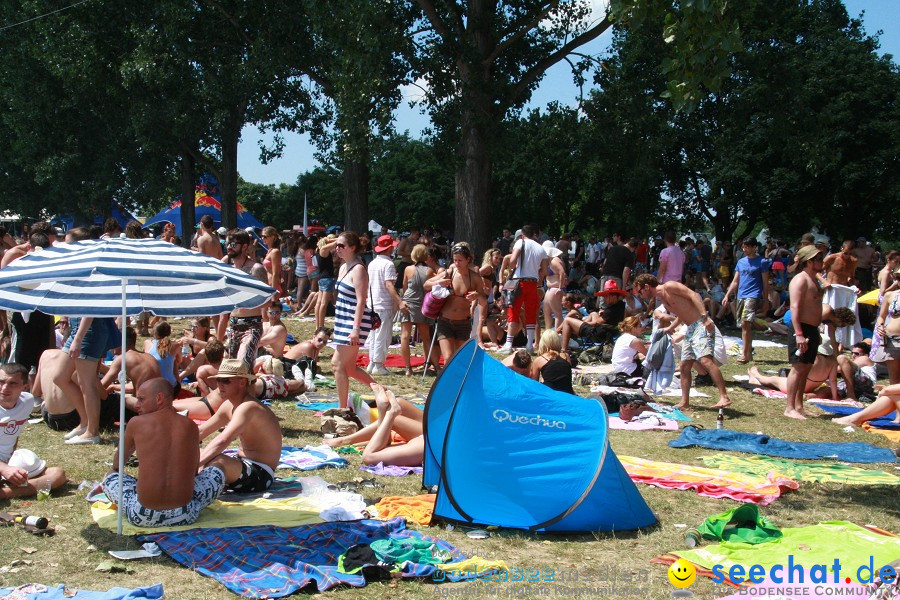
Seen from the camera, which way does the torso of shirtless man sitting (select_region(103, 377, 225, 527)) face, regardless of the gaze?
away from the camera

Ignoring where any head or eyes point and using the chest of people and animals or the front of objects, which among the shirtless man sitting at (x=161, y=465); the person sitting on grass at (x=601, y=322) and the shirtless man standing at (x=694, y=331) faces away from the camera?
the shirtless man sitting

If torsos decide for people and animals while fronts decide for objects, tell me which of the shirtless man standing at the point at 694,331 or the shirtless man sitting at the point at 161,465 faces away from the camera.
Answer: the shirtless man sitting

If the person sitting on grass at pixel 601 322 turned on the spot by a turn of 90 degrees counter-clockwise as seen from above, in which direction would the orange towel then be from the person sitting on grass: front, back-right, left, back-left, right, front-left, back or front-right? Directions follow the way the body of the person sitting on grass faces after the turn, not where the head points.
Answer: front

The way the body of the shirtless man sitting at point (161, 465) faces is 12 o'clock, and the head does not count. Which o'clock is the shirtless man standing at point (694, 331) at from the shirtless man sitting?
The shirtless man standing is roughly at 2 o'clock from the shirtless man sitting.

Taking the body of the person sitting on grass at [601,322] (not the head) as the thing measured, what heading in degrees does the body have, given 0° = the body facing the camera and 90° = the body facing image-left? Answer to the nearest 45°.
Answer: approximately 90°

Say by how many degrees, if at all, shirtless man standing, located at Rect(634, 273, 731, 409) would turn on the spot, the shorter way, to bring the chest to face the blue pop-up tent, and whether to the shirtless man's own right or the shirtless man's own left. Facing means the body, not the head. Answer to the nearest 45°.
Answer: approximately 90° to the shirtless man's own left

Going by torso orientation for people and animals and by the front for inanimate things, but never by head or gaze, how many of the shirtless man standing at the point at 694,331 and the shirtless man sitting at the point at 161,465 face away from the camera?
1

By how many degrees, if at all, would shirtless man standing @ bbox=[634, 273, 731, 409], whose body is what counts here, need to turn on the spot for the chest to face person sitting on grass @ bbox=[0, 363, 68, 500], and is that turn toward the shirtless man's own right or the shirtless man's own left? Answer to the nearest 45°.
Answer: approximately 45° to the shirtless man's own left

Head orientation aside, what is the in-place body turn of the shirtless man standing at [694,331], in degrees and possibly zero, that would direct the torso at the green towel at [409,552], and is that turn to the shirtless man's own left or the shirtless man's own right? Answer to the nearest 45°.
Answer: approximately 90° to the shirtless man's own left

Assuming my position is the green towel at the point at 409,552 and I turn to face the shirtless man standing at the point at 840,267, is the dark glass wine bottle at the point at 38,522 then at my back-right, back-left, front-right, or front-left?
back-left

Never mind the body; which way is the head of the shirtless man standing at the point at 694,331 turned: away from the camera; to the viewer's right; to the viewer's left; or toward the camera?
to the viewer's left

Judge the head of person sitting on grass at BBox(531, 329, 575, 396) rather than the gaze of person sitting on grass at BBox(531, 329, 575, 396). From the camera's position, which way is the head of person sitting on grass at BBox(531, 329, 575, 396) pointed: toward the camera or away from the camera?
away from the camera
